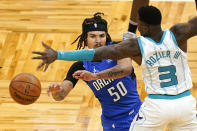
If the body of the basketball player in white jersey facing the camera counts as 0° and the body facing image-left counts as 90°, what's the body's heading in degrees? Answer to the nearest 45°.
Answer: approximately 180°

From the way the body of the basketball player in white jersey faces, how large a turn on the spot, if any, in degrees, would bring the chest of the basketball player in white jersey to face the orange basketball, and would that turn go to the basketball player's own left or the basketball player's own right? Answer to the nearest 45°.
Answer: approximately 90° to the basketball player's own left
